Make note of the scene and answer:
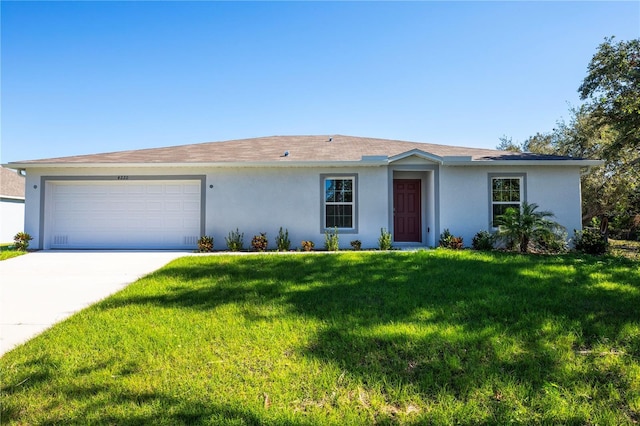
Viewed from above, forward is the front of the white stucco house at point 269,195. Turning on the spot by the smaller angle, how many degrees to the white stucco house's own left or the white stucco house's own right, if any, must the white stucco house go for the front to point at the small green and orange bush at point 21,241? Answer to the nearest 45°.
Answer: approximately 90° to the white stucco house's own right

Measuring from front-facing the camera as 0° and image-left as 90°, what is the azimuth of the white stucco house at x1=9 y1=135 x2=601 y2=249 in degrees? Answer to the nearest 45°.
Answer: approximately 0°

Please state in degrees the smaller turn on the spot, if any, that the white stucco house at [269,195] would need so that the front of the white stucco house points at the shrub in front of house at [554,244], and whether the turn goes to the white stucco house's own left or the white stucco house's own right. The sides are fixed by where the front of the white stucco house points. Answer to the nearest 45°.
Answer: approximately 90° to the white stucco house's own left

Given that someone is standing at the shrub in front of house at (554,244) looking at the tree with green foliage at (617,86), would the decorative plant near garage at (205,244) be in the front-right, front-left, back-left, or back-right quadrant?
back-left

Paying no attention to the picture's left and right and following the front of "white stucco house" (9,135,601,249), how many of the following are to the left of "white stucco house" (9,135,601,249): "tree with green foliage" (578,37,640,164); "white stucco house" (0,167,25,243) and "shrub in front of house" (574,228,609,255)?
2

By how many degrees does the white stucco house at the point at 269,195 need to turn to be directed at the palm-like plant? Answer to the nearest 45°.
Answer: approximately 90° to its left

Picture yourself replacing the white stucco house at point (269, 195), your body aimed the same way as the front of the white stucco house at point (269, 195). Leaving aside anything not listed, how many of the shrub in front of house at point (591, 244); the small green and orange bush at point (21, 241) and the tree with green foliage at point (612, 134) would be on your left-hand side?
2
